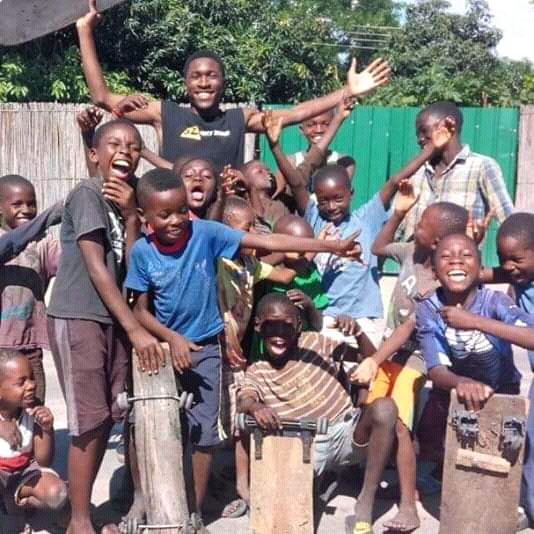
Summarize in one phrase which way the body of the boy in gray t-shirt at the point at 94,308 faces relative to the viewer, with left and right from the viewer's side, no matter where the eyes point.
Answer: facing the viewer and to the right of the viewer

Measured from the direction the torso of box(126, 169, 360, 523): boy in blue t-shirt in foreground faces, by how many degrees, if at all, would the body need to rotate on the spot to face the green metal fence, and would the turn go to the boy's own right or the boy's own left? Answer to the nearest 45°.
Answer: approximately 180°

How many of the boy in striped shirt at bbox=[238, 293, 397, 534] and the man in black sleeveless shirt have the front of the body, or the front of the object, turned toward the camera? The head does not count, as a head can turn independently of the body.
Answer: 2

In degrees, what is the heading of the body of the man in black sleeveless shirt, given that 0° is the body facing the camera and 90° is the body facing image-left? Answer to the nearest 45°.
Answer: approximately 0°

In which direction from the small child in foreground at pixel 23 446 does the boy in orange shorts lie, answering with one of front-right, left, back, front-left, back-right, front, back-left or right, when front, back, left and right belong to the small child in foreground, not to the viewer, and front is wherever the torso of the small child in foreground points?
front-left

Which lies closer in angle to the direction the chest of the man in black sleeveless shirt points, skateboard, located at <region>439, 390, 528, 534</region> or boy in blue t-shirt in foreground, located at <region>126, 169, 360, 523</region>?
the boy in blue t-shirt in foreground

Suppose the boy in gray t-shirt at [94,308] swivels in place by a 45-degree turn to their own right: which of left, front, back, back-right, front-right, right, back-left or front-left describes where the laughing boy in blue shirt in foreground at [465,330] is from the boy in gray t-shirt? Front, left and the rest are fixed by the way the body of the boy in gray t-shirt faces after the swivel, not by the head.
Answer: left

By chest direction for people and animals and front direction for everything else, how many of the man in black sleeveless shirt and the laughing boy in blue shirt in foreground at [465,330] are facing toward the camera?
2

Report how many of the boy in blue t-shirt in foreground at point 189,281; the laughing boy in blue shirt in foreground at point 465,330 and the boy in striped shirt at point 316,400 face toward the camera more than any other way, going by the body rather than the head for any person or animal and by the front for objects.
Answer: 3

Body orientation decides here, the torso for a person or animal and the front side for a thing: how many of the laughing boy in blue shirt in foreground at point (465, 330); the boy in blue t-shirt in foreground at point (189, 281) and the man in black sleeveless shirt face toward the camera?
3

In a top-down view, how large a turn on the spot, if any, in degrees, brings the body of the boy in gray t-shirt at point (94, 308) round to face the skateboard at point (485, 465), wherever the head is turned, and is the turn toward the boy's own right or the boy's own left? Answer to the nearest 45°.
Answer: approximately 45° to the boy's own left

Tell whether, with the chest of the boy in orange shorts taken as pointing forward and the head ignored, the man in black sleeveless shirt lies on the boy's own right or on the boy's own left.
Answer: on the boy's own right
